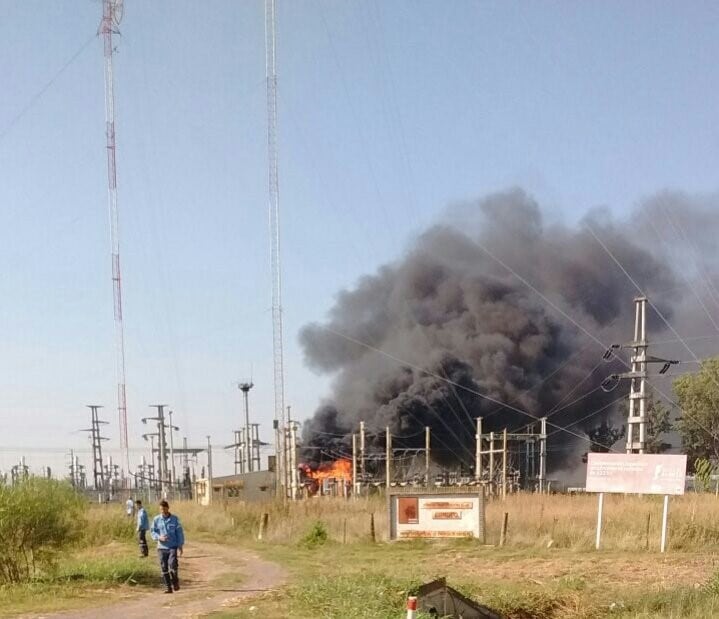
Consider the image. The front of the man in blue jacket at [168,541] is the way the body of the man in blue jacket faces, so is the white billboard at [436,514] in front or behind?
behind

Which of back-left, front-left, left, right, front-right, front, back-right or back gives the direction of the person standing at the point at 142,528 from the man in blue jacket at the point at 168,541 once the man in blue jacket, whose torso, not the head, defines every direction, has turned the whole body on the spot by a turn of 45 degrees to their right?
back-right

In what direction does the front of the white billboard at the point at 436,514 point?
toward the camera
